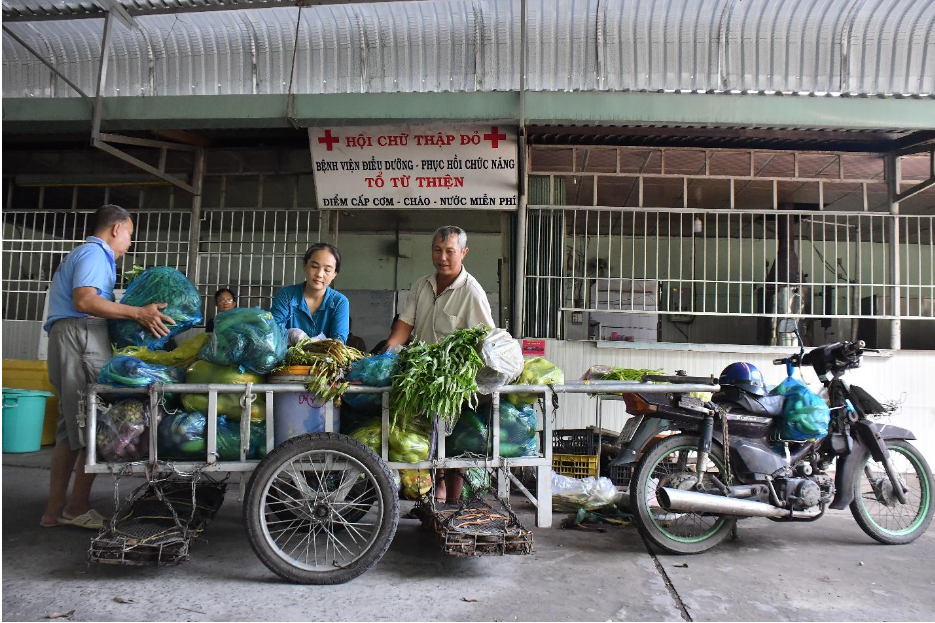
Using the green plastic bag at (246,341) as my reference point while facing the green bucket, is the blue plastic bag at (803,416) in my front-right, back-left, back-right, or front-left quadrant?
back-right

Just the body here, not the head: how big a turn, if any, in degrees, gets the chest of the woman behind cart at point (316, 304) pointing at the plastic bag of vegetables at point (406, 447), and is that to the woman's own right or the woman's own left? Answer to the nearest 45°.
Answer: approximately 45° to the woman's own left

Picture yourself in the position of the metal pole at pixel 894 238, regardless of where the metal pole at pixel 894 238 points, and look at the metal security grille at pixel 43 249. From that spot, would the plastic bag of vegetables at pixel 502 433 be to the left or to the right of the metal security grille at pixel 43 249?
left

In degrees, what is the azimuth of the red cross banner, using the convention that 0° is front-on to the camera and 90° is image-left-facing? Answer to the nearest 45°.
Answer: approximately 0°

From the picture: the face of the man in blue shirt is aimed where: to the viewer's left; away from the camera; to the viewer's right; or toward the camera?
to the viewer's right

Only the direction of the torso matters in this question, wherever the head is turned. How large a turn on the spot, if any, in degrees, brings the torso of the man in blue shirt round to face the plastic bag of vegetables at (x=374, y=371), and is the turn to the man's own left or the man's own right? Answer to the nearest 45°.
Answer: approximately 45° to the man's own right

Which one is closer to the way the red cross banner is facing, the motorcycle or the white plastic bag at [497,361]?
the white plastic bag

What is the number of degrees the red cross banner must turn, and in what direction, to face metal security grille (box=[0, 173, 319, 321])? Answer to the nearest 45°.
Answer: approximately 135° to its right

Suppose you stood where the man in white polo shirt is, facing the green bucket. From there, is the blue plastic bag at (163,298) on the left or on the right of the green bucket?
left

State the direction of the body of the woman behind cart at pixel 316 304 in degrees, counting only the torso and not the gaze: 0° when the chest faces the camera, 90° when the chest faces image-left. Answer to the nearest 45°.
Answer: approximately 0°

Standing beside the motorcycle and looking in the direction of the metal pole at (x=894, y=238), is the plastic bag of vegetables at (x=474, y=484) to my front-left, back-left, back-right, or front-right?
back-left
